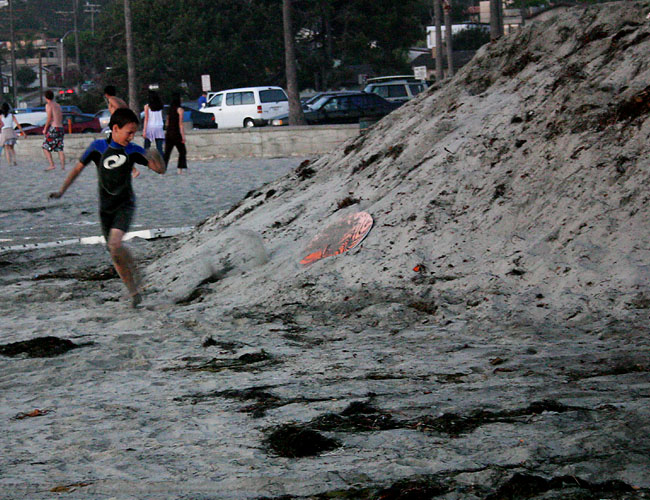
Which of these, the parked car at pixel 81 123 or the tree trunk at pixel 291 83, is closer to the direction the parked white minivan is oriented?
the parked car

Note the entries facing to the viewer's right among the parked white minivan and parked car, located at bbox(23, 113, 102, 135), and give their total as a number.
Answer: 0

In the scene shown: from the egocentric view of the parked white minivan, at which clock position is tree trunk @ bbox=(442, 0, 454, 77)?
The tree trunk is roughly at 4 o'clock from the parked white minivan.

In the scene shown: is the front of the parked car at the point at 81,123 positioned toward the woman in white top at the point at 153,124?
no

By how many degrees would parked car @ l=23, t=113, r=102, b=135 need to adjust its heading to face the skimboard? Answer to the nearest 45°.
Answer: approximately 90° to its left

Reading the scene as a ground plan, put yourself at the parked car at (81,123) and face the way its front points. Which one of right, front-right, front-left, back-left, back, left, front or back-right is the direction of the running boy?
left

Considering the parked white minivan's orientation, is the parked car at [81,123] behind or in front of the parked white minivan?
in front

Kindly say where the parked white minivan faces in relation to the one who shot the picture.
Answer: facing away from the viewer and to the left of the viewer

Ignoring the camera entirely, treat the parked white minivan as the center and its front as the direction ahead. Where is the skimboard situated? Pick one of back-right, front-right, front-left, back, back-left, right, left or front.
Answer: back-left

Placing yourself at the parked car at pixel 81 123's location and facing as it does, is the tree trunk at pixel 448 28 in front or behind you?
behind

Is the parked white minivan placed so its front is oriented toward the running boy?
no

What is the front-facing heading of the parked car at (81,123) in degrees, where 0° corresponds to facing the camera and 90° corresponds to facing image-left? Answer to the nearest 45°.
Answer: approximately 90°

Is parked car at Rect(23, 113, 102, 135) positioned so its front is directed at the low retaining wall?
no
